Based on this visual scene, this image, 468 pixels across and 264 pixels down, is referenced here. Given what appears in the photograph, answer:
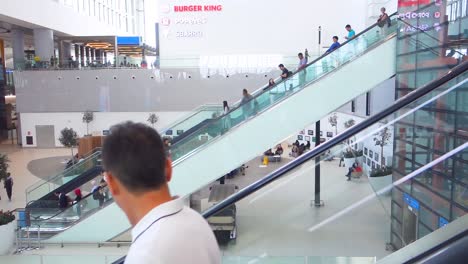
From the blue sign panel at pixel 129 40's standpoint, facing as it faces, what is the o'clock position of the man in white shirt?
The man in white shirt is roughly at 12 o'clock from the blue sign panel.

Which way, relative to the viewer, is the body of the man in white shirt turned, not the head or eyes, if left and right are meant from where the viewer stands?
facing away from the viewer and to the left of the viewer
